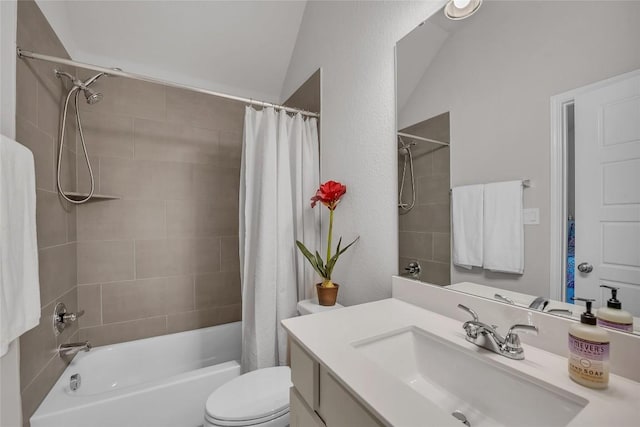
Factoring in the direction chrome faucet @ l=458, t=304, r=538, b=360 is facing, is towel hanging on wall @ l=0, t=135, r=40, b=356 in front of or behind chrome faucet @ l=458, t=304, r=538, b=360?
in front

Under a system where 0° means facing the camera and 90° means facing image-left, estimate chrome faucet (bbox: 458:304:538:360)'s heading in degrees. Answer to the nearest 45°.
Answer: approximately 45°

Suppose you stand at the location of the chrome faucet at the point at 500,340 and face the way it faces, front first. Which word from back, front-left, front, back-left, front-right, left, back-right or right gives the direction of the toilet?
front-right

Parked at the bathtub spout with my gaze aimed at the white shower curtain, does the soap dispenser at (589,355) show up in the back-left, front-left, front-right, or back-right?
front-right

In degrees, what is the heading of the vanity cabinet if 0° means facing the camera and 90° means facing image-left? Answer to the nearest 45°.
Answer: approximately 45°

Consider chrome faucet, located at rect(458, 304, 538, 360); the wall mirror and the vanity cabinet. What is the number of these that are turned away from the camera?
0

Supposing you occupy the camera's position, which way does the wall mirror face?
facing the viewer and to the left of the viewer

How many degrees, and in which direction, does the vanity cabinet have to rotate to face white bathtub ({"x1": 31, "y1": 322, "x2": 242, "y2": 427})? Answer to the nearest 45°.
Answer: approximately 90° to its right

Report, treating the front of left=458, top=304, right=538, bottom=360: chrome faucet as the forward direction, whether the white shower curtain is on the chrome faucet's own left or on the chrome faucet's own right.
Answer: on the chrome faucet's own right

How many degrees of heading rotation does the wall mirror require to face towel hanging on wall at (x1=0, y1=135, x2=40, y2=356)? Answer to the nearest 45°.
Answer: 0° — it already faces it
